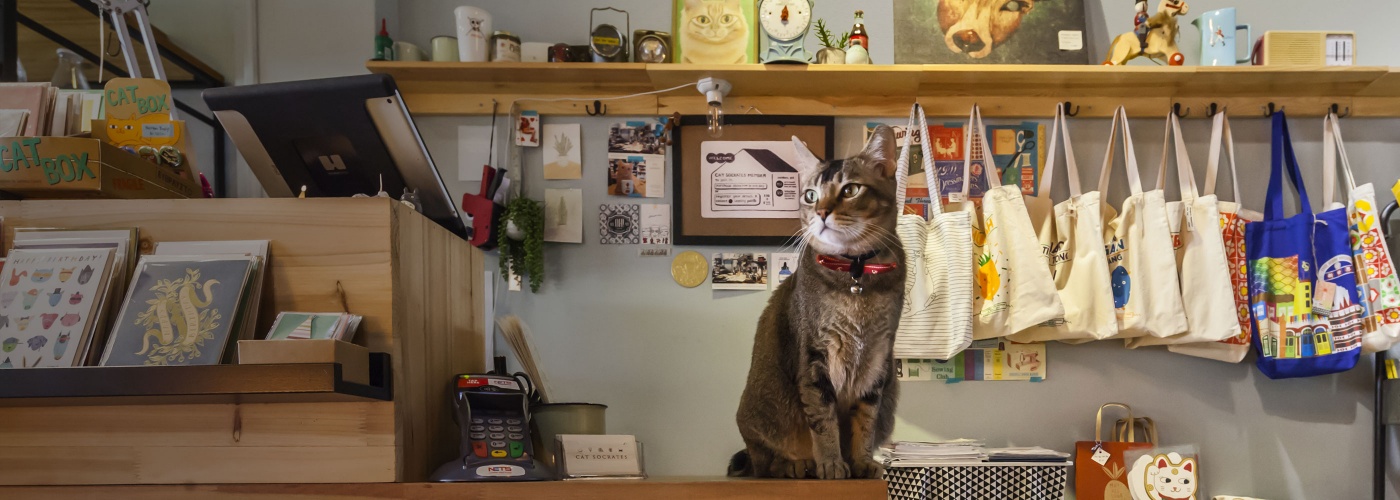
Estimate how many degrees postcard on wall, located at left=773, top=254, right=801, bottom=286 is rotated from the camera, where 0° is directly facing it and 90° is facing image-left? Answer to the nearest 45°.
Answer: approximately 0°

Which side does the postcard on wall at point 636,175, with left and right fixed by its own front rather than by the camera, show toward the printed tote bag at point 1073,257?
left

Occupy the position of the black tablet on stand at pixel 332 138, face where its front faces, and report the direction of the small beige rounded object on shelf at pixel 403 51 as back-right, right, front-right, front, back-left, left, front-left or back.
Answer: front-left

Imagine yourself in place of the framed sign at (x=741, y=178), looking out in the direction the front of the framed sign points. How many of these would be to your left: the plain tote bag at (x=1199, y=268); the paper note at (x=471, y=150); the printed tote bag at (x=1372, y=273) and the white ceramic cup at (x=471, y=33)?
2

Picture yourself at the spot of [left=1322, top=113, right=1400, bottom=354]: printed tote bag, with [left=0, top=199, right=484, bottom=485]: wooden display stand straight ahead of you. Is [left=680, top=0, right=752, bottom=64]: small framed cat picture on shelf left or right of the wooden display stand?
right

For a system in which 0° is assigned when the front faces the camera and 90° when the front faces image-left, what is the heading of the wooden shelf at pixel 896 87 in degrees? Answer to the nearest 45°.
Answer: approximately 0°
